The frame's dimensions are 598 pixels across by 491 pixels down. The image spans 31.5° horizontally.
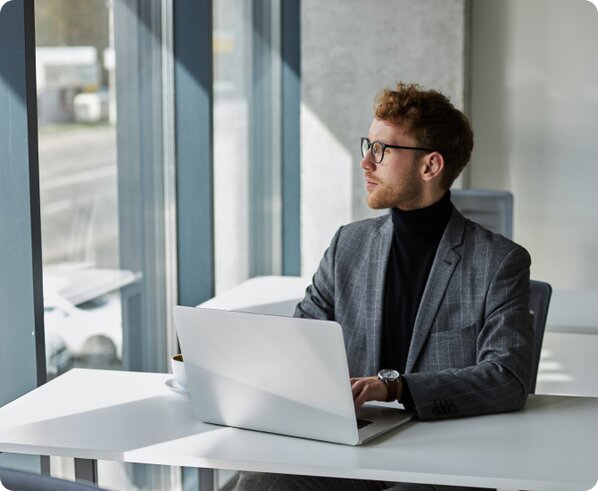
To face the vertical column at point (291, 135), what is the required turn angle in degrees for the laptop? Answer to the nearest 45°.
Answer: approximately 45° to its left

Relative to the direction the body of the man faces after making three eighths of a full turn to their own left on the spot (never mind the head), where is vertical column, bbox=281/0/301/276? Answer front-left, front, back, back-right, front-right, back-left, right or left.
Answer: left

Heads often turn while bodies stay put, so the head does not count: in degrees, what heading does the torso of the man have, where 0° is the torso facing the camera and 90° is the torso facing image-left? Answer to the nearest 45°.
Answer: approximately 45°

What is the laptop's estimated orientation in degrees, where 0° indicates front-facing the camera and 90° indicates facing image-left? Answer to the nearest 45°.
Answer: approximately 225°

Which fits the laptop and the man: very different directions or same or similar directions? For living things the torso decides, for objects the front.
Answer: very different directions
